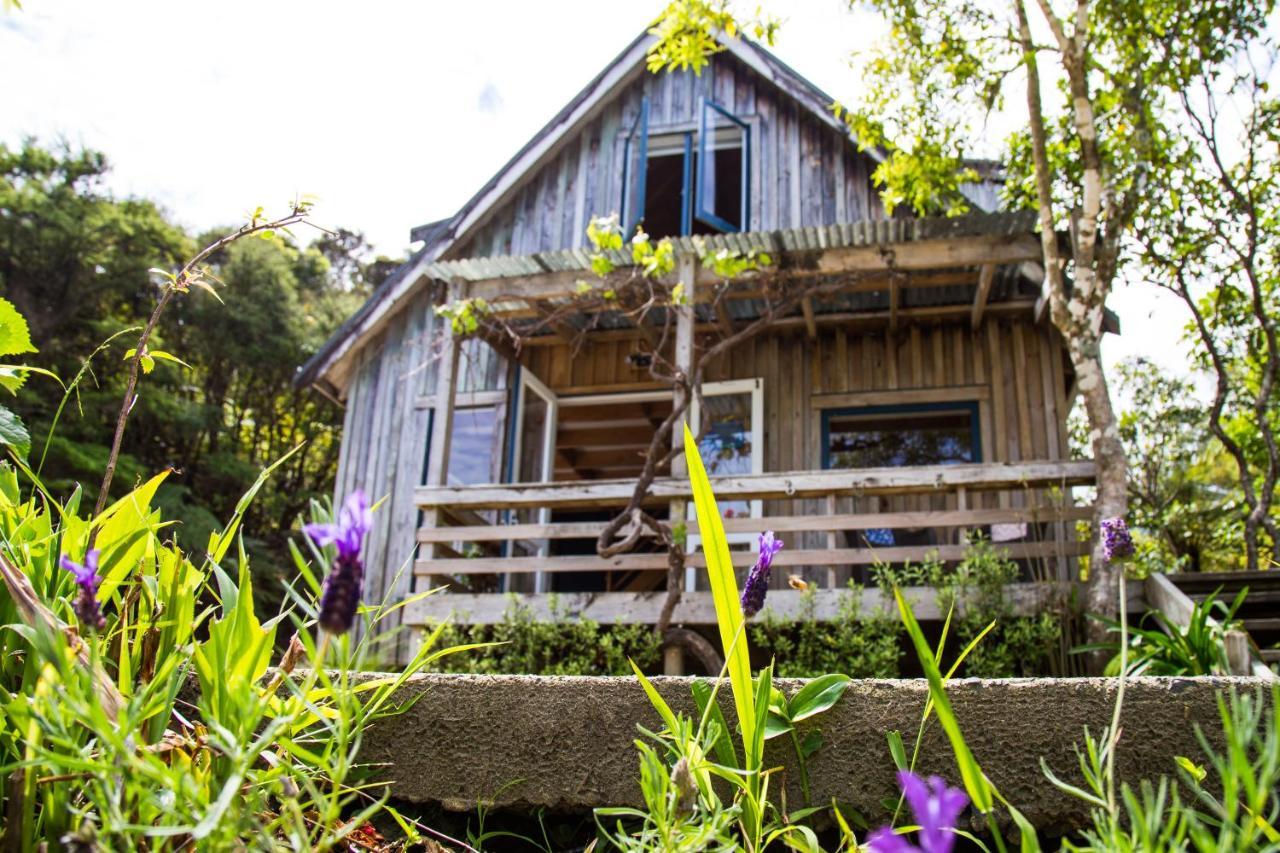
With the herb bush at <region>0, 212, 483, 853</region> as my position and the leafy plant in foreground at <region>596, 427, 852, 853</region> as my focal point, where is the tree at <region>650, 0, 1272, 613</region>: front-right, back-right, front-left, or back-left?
front-left

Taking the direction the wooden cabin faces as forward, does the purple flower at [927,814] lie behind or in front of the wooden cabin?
in front

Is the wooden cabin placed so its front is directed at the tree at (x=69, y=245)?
no

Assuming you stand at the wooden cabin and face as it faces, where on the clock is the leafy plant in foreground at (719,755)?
The leafy plant in foreground is roughly at 12 o'clock from the wooden cabin.

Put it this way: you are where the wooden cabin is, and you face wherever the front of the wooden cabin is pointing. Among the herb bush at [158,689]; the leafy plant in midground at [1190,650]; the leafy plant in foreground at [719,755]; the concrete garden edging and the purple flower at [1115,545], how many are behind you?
0

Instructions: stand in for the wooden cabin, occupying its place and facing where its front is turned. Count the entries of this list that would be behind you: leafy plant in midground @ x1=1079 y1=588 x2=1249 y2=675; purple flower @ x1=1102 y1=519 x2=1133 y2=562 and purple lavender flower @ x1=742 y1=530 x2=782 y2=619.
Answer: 0

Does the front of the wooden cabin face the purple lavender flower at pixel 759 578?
yes

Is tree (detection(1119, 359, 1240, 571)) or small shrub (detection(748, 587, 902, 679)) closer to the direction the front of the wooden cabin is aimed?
the small shrub

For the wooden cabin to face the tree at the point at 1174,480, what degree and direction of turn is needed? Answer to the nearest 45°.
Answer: approximately 135° to its left

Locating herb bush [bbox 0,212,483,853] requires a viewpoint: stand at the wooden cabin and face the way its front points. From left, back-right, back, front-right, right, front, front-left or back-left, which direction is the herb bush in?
front

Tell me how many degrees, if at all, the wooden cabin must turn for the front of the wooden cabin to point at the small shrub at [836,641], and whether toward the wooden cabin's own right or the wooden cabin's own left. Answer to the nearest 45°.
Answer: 0° — it already faces it

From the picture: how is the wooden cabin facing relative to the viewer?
toward the camera

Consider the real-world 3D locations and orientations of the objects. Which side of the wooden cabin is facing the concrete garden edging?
front

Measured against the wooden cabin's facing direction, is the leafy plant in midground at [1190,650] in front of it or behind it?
in front

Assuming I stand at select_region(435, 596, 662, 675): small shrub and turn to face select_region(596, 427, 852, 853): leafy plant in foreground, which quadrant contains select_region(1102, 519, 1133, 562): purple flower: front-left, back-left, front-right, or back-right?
front-left

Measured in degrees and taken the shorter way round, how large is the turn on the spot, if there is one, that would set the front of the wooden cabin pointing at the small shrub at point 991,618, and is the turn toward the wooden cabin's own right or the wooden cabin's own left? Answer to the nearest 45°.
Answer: approximately 45° to the wooden cabin's own left
